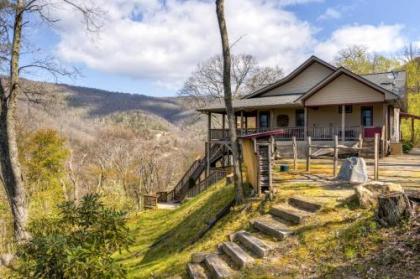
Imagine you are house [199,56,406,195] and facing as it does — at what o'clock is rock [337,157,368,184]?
The rock is roughly at 12 o'clock from the house.

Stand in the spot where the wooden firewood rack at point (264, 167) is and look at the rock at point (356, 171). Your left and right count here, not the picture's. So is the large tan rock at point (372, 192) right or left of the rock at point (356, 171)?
right

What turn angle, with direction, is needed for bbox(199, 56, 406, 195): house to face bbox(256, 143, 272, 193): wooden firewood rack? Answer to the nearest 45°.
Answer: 0° — it already faces it

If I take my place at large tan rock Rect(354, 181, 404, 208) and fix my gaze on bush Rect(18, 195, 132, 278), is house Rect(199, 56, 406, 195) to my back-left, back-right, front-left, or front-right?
back-right

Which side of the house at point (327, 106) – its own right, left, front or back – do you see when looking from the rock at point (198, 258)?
front

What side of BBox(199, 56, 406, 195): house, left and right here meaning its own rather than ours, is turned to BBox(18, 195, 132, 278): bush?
front

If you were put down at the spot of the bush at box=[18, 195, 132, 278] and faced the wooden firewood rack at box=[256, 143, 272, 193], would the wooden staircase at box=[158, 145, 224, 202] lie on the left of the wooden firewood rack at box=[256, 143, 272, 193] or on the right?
left

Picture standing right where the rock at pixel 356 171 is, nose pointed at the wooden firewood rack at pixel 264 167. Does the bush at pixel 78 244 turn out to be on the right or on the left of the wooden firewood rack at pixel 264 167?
left

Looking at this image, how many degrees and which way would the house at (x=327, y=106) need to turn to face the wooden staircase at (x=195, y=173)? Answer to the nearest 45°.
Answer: approximately 90° to its right

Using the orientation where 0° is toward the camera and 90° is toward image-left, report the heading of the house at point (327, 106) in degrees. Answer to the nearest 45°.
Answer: approximately 0°

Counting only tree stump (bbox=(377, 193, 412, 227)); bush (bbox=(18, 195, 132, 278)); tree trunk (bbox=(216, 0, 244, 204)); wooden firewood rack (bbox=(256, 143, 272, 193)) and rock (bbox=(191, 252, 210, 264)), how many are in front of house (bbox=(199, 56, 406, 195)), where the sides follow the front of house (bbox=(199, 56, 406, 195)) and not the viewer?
5

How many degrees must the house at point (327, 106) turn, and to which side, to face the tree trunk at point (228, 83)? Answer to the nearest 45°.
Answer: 0° — it already faces it
